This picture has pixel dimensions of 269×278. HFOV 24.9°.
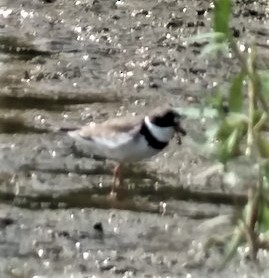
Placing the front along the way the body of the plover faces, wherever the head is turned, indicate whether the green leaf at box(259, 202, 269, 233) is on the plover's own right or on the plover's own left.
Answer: on the plover's own right

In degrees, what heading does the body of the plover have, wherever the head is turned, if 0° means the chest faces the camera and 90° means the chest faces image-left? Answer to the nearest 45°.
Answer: approximately 270°
